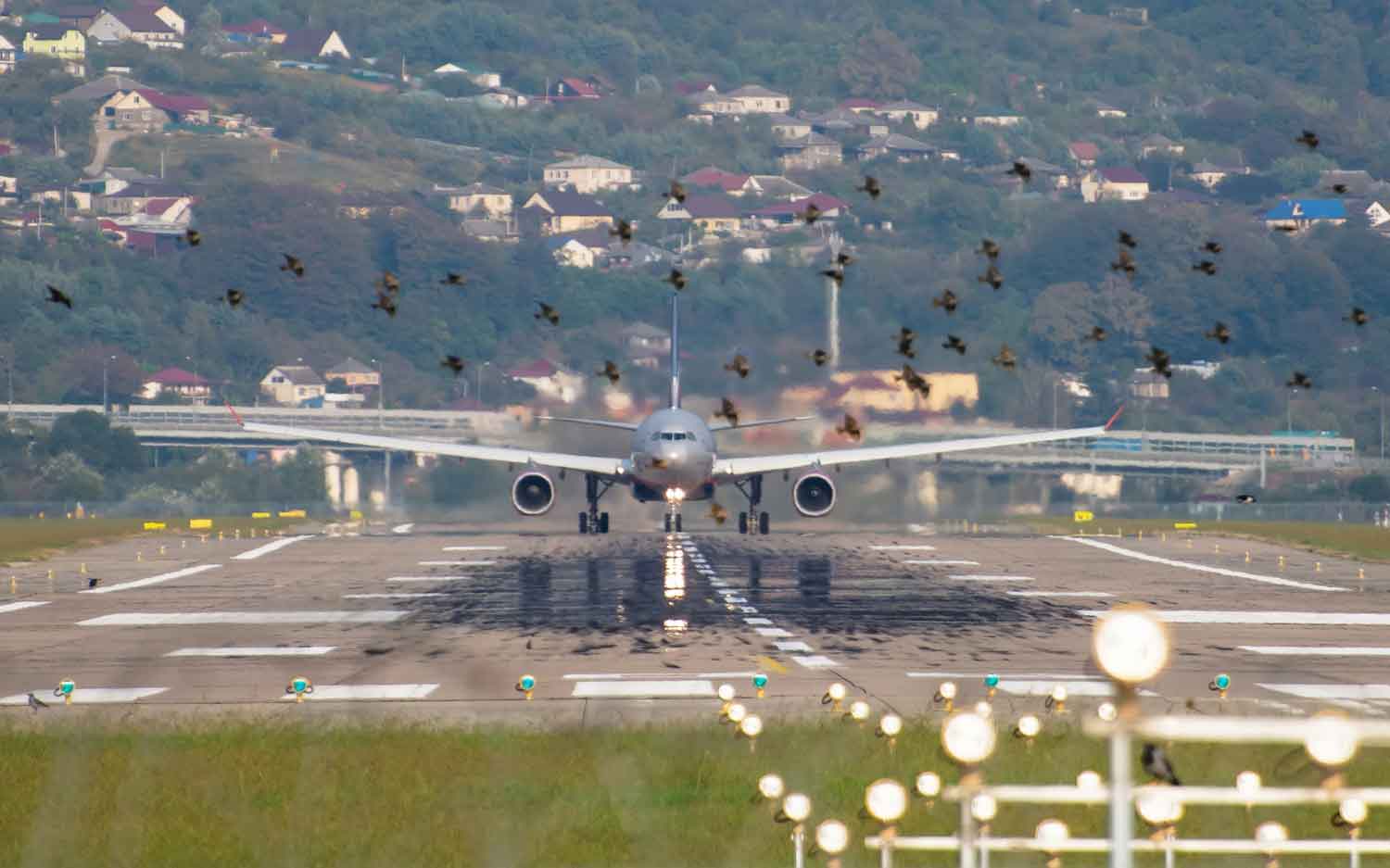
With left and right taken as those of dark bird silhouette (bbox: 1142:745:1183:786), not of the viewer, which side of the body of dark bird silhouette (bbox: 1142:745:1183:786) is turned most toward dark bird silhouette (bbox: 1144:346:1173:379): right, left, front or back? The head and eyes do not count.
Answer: right

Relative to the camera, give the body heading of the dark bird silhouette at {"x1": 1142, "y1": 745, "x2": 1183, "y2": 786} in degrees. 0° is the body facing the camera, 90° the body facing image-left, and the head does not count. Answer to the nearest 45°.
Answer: approximately 90°
